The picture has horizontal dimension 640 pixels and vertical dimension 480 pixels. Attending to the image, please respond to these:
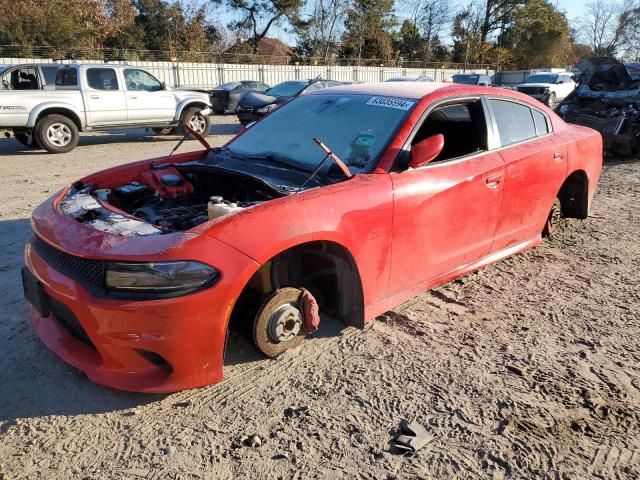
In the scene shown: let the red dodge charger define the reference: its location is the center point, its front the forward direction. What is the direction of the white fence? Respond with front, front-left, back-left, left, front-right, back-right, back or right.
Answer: back-right

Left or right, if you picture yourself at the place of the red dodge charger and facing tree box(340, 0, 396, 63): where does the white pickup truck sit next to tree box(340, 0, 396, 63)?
left

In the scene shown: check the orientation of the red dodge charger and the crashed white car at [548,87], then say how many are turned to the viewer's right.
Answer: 0

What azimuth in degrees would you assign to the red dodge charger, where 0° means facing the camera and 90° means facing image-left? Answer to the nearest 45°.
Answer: approximately 45°

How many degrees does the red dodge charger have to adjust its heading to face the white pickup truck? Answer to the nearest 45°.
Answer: approximately 90° to its right

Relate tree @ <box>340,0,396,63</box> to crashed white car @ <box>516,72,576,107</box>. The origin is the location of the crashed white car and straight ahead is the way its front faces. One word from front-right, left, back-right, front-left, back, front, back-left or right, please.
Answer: right

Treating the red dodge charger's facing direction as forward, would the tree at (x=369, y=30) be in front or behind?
behind

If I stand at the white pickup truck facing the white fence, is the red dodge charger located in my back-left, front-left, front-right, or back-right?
back-right

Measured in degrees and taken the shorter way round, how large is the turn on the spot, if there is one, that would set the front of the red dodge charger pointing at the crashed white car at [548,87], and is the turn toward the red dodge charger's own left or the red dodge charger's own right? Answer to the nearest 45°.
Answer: approximately 180°

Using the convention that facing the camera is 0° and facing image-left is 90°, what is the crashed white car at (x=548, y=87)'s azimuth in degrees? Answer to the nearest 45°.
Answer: approximately 45°
